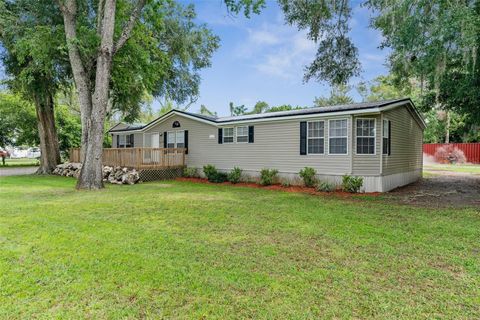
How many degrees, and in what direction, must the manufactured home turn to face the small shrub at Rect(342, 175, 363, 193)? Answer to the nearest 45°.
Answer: approximately 90° to its left

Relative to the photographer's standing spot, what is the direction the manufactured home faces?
facing the viewer and to the left of the viewer
